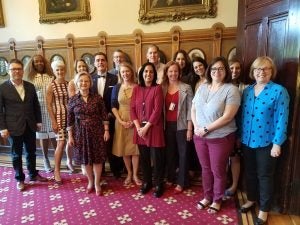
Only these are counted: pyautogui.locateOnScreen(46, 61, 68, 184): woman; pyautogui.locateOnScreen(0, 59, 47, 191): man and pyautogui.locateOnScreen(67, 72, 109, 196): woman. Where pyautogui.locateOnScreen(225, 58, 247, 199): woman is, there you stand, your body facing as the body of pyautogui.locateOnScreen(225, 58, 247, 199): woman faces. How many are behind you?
0

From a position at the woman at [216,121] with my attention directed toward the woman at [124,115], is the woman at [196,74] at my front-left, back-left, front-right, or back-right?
front-right

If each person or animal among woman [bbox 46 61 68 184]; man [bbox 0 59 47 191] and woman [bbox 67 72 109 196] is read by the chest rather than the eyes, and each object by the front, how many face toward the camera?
3

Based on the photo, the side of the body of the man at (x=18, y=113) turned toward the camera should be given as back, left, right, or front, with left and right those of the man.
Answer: front

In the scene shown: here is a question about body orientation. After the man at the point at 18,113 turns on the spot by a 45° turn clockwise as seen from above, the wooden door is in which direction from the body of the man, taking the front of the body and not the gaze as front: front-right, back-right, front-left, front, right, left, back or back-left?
left

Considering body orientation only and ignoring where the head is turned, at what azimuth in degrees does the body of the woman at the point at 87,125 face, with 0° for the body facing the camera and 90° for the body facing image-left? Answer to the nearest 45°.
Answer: approximately 0°

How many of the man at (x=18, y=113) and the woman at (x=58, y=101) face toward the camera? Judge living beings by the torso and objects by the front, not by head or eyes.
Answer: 2

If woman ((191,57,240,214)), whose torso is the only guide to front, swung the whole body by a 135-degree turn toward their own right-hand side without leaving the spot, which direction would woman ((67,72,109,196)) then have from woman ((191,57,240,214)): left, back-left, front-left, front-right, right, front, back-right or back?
left

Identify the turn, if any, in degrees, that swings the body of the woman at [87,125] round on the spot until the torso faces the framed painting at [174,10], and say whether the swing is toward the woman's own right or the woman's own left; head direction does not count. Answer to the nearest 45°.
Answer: approximately 135° to the woman's own left

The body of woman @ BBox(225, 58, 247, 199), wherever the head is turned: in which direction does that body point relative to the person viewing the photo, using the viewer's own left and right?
facing the viewer and to the left of the viewer

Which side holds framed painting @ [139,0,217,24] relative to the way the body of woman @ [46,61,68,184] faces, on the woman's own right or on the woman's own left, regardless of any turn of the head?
on the woman's own left

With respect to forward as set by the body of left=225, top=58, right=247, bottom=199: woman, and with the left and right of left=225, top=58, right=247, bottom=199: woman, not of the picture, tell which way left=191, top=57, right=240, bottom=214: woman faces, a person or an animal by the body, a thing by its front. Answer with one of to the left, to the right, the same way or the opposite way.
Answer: the same way

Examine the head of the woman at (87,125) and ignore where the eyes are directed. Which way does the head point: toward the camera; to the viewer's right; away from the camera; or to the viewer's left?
toward the camera

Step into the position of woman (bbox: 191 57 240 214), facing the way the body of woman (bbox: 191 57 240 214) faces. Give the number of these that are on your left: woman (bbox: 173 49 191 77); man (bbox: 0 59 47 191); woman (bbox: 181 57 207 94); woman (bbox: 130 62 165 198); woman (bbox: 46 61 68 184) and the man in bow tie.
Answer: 0

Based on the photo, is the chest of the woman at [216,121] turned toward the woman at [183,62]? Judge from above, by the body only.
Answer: no
